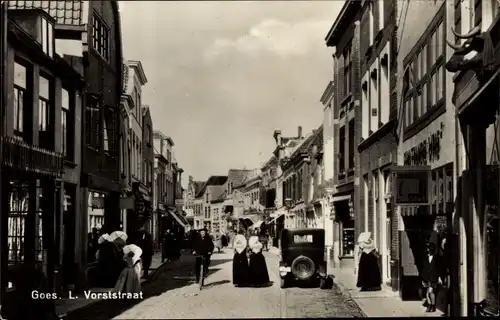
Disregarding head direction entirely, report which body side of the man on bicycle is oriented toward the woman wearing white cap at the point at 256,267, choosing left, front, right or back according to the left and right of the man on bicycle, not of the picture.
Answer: left

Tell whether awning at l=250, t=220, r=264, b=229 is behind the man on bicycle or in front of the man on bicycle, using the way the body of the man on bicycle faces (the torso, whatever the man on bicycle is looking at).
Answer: behind

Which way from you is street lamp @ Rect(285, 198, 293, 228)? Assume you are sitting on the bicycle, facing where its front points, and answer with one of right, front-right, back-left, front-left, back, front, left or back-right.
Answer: back

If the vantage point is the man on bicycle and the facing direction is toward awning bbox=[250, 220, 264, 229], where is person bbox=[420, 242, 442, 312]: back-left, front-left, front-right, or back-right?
back-right

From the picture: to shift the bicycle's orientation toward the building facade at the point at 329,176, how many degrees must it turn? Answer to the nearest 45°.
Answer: approximately 135° to its left

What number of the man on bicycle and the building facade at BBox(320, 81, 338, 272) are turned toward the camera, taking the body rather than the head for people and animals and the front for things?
1

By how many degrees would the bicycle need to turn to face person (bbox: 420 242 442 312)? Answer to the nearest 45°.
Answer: approximately 45° to its left

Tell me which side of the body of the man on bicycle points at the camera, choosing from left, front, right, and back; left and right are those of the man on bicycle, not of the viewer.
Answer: front

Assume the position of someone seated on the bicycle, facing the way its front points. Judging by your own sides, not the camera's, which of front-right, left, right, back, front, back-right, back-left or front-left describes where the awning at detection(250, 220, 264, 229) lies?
back

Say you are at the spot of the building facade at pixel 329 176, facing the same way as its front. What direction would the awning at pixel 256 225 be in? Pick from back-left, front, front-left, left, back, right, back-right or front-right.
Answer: right

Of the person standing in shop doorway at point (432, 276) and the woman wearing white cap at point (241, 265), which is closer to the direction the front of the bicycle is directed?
the person standing in shop doorway

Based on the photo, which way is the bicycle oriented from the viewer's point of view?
toward the camera
